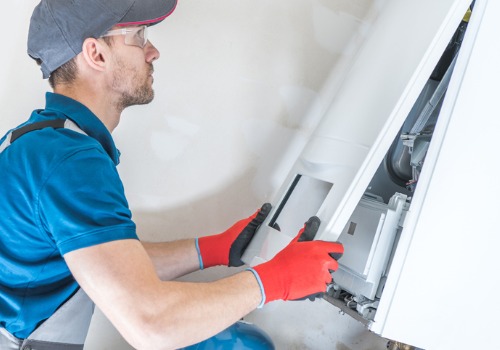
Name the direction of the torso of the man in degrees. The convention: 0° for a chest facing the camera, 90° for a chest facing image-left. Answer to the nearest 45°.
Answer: approximately 270°

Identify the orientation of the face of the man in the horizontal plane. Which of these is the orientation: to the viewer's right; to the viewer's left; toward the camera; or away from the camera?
to the viewer's right
